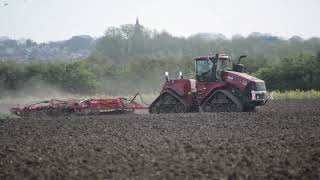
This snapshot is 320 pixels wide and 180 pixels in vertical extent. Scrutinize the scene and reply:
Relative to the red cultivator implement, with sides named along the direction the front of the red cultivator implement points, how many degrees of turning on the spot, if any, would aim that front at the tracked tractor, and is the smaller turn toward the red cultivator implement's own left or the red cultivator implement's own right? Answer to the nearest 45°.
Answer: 0° — it already faces it

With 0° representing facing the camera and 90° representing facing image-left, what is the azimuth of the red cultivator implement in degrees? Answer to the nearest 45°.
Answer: approximately 270°
